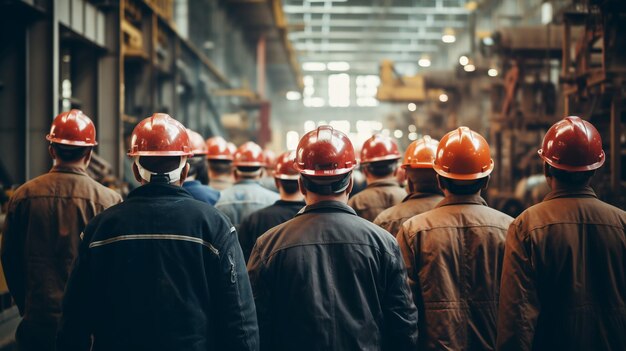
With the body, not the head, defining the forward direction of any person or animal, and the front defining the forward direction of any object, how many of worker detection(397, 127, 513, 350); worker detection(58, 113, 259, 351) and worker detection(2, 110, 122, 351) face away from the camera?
3

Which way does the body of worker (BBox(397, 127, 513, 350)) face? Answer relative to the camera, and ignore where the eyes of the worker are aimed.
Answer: away from the camera

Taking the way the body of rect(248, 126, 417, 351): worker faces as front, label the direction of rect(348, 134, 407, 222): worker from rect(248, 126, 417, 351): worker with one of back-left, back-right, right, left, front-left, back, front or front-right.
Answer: front

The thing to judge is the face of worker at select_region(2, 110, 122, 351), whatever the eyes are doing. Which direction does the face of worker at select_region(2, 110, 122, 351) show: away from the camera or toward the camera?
away from the camera

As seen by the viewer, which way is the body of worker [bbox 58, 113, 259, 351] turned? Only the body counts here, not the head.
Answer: away from the camera

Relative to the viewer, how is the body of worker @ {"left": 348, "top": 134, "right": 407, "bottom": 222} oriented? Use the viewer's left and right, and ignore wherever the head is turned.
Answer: facing away from the viewer

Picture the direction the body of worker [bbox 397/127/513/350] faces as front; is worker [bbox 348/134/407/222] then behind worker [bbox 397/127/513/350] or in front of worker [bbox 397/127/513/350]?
in front

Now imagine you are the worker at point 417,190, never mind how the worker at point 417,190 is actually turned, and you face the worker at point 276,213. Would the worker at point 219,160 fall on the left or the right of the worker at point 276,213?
right

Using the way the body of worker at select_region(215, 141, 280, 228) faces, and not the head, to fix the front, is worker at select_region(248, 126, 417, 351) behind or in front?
behind

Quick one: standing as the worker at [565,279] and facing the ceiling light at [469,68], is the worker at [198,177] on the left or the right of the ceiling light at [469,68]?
left

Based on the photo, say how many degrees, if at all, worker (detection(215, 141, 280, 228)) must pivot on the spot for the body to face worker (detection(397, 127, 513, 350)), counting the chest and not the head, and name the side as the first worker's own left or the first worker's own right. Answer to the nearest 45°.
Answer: approximately 180°

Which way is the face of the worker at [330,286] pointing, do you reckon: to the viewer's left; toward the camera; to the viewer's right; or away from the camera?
away from the camera

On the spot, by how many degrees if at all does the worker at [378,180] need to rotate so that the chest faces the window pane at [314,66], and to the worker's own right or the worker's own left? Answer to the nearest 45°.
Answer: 0° — they already face it

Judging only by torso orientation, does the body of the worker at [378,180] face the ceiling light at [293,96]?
yes

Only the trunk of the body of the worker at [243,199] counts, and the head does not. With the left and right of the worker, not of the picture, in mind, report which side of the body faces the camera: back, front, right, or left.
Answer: back

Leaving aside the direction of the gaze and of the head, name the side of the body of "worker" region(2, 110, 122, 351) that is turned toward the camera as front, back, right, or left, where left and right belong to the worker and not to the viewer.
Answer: back

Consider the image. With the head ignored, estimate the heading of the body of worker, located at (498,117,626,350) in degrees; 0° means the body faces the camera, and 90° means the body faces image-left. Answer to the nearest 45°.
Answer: approximately 180°

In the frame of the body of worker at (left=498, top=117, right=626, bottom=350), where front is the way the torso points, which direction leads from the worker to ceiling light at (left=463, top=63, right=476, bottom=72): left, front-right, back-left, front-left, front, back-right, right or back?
front
